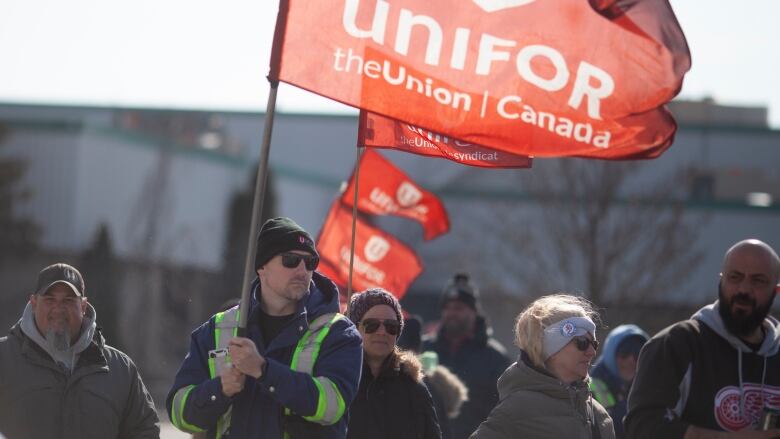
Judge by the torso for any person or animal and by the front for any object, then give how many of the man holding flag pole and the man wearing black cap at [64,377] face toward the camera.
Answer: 2

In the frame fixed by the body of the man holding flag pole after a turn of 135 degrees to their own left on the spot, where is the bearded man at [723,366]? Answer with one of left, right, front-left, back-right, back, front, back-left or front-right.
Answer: front-right

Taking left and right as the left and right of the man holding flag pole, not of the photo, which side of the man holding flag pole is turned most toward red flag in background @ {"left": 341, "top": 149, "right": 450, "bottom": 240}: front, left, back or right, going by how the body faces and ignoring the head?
back

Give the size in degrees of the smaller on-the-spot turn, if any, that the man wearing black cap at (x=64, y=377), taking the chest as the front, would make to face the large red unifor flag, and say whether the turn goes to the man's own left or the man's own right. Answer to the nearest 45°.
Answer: approximately 45° to the man's own left

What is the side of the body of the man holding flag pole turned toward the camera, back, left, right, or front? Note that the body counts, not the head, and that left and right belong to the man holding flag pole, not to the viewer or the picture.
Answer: front

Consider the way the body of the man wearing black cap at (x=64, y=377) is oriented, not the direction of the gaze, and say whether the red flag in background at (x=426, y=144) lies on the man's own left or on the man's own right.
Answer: on the man's own left

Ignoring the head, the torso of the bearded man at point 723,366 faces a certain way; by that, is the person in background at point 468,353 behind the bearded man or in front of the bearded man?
behind
